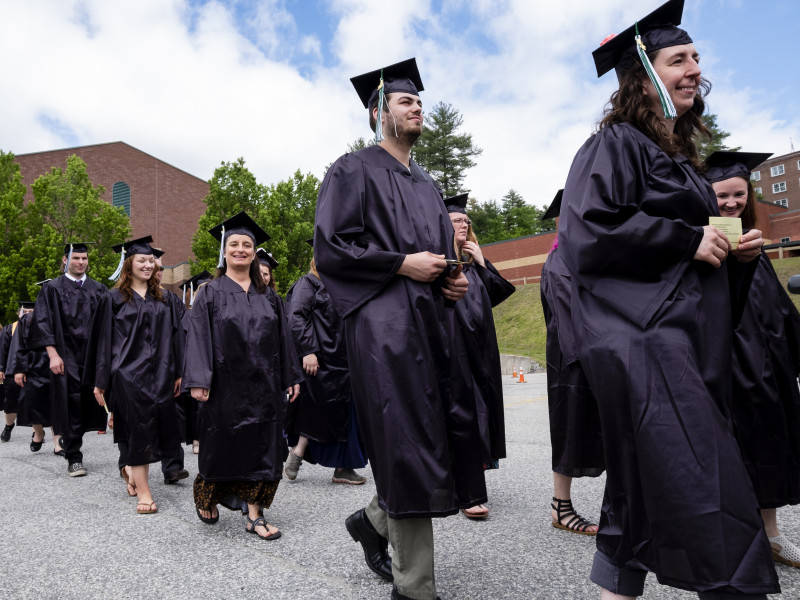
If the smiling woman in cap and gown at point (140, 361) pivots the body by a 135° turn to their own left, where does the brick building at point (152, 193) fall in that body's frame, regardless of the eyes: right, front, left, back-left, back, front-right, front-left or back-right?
front

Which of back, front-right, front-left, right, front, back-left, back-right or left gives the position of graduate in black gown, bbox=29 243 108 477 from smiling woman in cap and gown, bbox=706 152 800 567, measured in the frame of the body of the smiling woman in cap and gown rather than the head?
back-right

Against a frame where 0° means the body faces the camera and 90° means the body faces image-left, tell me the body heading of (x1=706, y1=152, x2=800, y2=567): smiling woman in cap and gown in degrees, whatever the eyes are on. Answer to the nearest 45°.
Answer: approximately 315°

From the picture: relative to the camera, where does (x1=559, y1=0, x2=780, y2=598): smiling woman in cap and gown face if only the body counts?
to the viewer's right

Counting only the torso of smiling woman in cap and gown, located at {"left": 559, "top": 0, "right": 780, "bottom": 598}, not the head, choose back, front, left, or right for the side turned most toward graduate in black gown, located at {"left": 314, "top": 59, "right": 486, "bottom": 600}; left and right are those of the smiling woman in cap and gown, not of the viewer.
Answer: back

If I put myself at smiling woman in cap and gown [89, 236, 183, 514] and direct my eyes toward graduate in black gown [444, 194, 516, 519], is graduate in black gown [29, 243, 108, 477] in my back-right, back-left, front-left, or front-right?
back-left

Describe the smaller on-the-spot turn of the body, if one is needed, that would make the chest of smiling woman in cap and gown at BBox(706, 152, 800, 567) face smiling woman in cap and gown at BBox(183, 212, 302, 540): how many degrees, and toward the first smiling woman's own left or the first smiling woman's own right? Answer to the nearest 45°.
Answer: approximately 135° to the first smiling woman's own right

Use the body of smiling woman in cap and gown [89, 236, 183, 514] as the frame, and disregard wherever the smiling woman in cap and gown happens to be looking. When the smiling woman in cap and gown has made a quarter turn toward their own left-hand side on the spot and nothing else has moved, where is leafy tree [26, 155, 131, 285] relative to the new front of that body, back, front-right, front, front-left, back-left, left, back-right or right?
front-left
